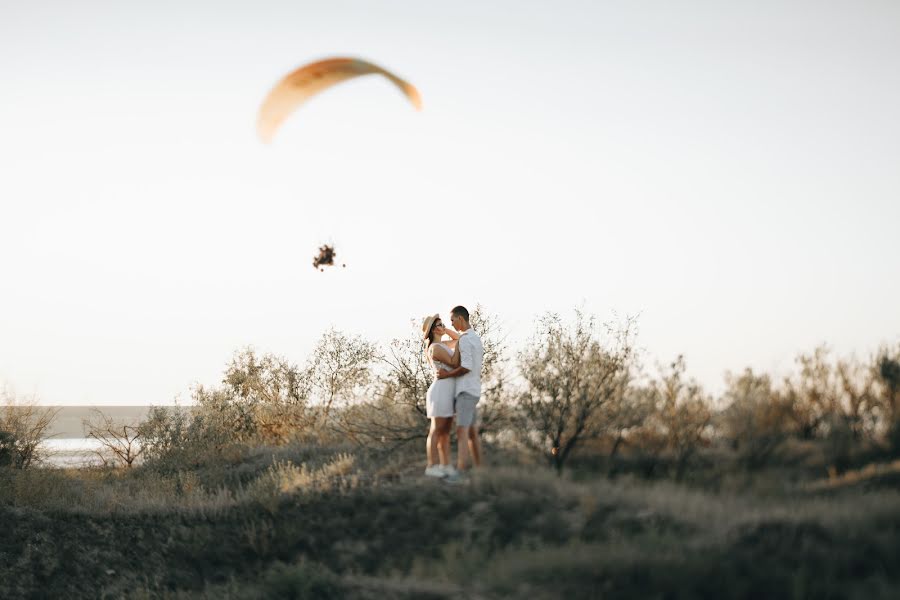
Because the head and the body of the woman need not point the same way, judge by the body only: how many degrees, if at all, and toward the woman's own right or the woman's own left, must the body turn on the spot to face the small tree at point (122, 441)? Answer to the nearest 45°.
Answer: approximately 135° to the woman's own left

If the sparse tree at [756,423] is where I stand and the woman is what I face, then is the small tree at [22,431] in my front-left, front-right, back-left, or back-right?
front-right

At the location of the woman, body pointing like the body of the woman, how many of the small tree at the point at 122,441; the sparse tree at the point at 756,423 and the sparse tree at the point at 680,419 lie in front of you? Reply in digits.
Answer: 2

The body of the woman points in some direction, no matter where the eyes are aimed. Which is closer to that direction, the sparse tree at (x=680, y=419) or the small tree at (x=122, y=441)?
the sparse tree

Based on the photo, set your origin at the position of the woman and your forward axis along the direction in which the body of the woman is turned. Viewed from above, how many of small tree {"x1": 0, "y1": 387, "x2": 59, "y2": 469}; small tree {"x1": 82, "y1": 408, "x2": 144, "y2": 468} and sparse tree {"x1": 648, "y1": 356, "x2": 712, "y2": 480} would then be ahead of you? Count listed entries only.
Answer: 1

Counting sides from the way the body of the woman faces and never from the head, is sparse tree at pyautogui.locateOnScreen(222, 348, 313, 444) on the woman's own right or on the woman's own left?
on the woman's own left

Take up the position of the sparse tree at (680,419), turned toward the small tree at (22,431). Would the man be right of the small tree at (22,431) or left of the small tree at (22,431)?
left

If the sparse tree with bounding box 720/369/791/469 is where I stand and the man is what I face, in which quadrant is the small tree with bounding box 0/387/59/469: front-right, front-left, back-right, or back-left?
front-right

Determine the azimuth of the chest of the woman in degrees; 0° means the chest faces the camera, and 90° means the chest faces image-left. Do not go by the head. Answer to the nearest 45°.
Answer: approximately 270°

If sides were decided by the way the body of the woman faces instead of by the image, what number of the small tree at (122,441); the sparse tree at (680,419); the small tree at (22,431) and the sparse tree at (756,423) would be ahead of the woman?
2

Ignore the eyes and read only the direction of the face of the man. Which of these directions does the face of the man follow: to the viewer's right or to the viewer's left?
to the viewer's left

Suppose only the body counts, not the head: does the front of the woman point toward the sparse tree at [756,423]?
yes

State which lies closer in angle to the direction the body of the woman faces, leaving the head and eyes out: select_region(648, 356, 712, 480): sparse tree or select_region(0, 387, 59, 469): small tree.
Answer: the sparse tree
